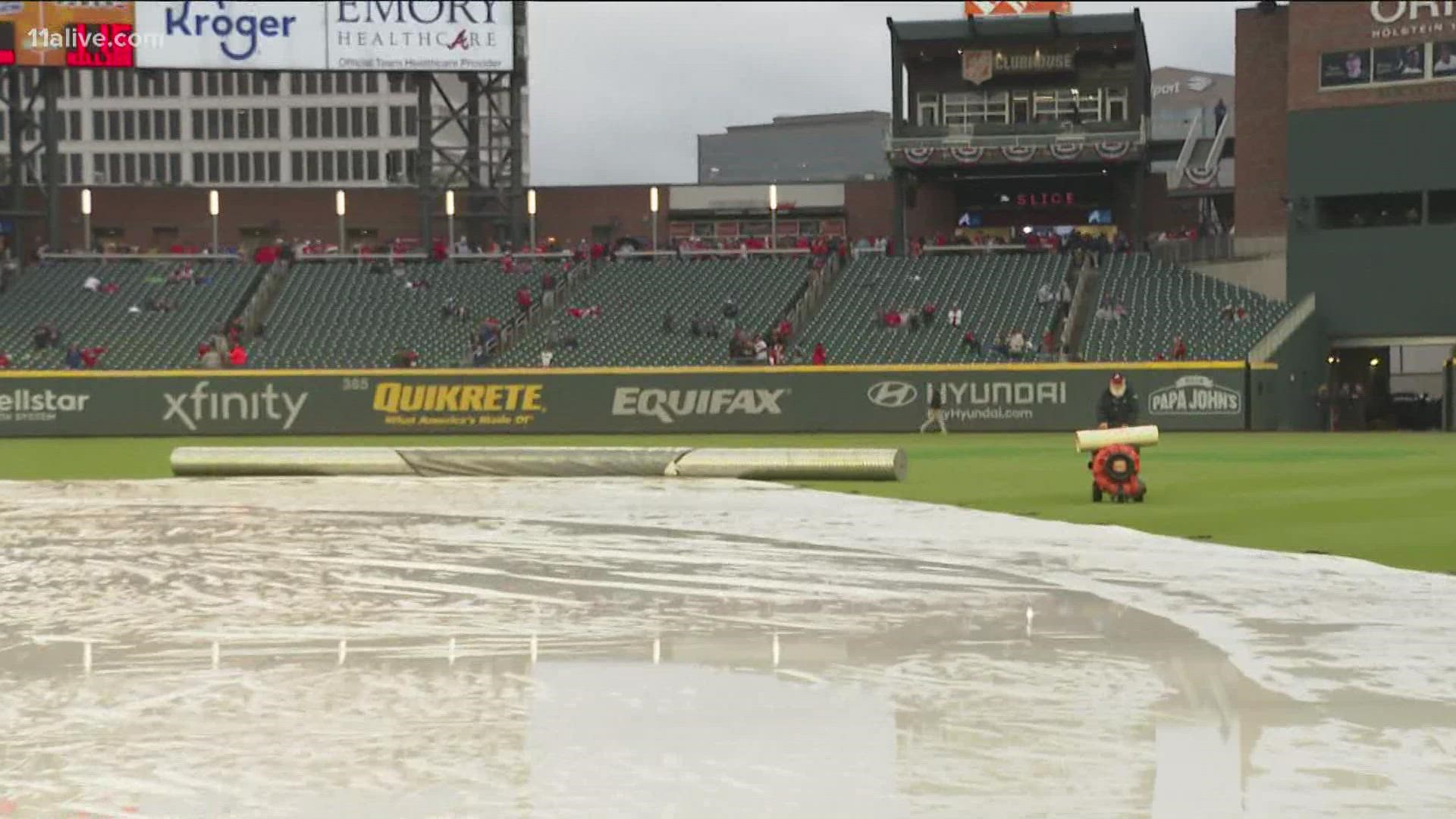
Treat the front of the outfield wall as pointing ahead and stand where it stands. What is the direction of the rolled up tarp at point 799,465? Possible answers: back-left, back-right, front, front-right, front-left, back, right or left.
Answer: front

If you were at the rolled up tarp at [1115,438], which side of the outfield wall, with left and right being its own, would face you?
front

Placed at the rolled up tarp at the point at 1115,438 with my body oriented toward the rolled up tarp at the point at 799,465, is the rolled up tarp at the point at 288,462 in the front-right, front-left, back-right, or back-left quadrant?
front-left

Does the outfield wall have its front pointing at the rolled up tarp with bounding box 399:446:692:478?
yes

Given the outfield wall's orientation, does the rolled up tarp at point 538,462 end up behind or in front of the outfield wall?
in front

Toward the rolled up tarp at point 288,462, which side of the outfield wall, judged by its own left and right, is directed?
front

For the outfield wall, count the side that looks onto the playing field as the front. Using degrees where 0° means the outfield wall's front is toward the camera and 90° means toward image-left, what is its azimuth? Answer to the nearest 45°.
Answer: approximately 0°
